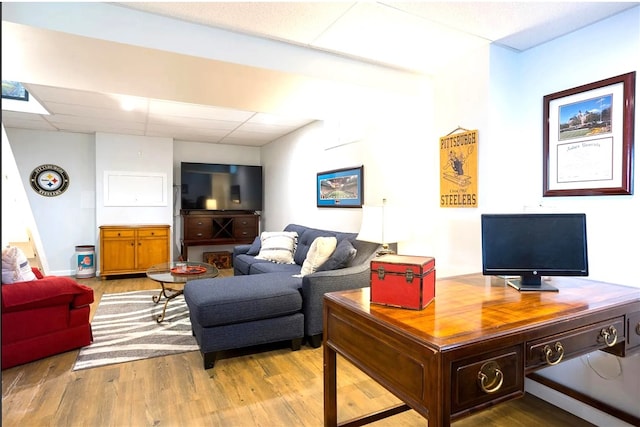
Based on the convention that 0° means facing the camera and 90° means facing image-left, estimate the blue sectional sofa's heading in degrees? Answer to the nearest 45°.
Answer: approximately 45°

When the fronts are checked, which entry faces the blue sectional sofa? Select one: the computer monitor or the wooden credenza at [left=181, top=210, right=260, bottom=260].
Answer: the wooden credenza

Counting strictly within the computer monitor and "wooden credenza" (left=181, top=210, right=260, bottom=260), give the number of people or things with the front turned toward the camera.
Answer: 2

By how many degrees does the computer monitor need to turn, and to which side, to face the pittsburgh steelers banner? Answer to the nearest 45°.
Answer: approximately 135° to its right

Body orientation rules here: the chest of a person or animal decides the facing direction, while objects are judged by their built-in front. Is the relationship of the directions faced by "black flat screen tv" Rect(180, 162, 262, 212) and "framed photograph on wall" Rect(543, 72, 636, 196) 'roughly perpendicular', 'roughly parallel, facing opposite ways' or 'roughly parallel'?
roughly perpendicular

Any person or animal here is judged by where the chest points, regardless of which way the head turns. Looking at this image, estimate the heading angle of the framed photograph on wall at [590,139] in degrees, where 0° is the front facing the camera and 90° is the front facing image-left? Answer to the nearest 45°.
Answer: approximately 45°

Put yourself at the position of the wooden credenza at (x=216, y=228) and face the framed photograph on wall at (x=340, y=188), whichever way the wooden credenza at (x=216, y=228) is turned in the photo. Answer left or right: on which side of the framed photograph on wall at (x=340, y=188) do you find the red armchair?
right

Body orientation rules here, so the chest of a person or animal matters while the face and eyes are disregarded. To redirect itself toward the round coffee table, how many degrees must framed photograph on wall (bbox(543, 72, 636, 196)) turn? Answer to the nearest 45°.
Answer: approximately 45° to its right

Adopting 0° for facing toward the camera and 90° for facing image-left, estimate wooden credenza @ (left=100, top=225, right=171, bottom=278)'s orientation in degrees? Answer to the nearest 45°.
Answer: approximately 0°

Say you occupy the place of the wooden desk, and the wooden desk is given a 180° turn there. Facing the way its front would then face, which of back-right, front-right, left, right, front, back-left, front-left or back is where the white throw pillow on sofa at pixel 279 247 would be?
front
